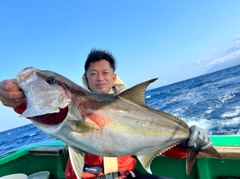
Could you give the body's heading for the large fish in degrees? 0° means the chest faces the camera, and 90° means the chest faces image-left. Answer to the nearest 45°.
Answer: approximately 90°
